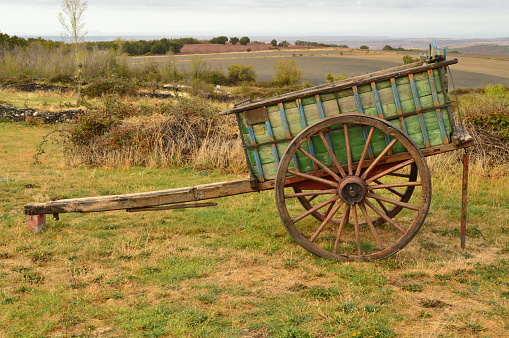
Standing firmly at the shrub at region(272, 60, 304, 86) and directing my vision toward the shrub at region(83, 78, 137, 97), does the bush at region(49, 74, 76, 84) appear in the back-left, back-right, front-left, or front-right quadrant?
front-right

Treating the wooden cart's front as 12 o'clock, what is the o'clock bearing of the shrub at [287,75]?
The shrub is roughly at 3 o'clock from the wooden cart.

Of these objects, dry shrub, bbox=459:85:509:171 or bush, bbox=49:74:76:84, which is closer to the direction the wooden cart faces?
the bush

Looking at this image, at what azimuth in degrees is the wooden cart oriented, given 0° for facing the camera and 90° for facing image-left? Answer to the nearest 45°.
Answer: approximately 90°

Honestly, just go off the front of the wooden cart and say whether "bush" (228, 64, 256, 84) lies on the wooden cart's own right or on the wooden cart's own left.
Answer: on the wooden cart's own right

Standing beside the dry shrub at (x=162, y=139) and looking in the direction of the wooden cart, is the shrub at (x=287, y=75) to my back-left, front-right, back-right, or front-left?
back-left

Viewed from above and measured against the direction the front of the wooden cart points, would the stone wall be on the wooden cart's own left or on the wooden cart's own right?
on the wooden cart's own right

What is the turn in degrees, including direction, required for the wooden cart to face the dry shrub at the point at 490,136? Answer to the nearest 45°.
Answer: approximately 135° to its right

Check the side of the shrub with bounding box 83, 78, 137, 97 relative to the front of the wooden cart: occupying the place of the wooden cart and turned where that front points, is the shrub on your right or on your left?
on your right

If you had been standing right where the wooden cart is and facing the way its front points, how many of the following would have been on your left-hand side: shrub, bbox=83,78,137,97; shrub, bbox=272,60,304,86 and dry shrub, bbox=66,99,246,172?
0
